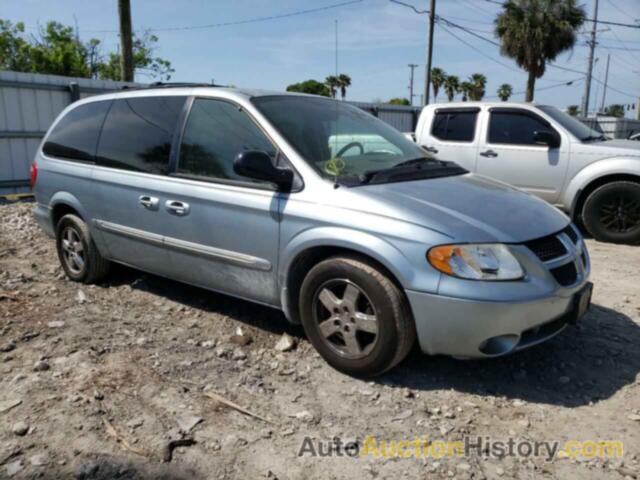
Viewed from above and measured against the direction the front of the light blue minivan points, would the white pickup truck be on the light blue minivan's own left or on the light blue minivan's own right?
on the light blue minivan's own left

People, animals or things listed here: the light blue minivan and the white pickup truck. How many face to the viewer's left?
0

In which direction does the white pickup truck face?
to the viewer's right

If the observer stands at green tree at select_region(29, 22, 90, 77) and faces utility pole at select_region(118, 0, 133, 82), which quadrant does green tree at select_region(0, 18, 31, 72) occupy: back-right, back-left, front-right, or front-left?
back-right

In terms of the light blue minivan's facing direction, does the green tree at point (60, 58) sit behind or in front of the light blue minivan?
behind

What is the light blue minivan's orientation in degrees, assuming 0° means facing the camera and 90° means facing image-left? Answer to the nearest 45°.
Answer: approximately 315°

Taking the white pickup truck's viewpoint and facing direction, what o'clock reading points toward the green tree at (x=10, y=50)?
The green tree is roughly at 7 o'clock from the white pickup truck.

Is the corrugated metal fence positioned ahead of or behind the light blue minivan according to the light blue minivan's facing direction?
behind

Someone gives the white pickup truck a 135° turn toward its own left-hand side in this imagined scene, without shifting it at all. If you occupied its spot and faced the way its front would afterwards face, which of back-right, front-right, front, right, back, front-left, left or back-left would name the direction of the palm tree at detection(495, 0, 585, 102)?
front-right

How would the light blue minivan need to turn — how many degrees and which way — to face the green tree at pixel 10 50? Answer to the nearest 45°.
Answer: approximately 180°
